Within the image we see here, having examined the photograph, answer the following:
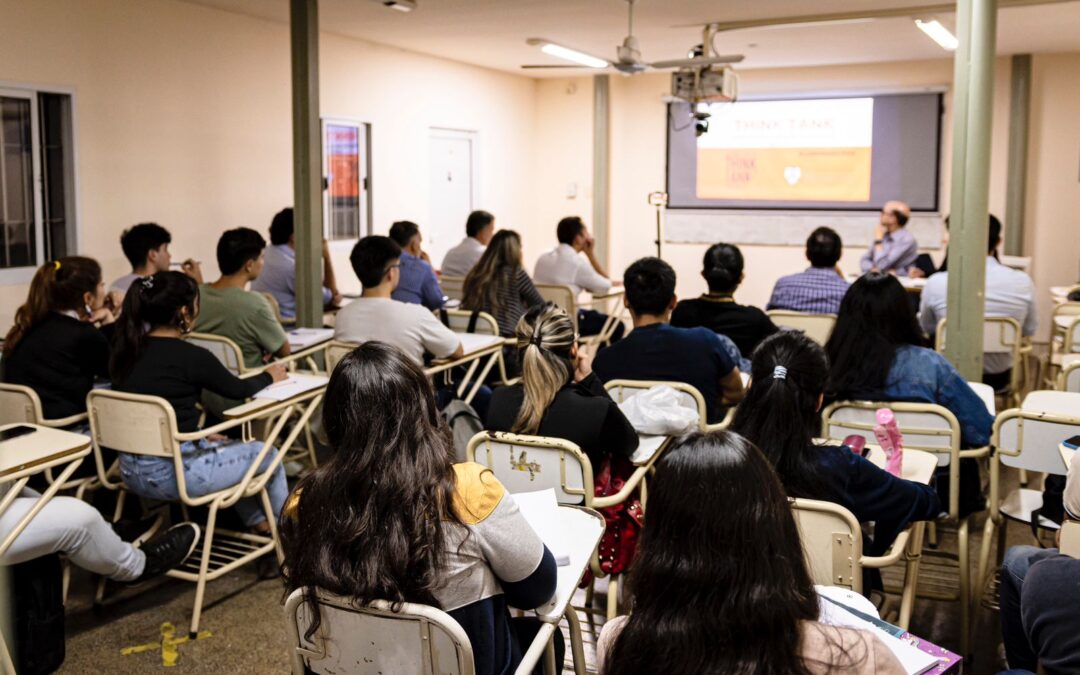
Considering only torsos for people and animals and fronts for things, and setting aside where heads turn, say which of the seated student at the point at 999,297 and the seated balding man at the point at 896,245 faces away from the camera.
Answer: the seated student at the point at 999,297

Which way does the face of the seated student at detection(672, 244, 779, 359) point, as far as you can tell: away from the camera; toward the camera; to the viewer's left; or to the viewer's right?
away from the camera

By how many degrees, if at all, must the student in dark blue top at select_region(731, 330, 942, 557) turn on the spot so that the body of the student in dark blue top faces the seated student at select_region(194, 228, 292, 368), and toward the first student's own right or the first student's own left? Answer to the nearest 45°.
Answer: approximately 45° to the first student's own left

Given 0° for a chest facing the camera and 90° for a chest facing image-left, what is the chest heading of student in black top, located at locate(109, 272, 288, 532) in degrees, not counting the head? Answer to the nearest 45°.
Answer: approximately 225°

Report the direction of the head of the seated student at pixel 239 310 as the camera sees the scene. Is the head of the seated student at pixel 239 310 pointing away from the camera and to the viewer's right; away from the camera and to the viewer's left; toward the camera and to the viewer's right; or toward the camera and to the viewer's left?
away from the camera and to the viewer's right

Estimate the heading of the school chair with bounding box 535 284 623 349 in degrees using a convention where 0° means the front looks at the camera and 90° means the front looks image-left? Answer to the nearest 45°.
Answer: approximately 225°

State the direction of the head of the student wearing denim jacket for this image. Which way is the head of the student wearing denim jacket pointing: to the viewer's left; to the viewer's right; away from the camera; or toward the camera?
away from the camera

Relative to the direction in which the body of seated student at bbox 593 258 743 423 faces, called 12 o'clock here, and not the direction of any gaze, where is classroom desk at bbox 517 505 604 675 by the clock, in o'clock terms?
The classroom desk is roughly at 6 o'clock from the seated student.

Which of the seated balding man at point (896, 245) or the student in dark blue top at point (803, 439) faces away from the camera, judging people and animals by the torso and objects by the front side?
the student in dark blue top

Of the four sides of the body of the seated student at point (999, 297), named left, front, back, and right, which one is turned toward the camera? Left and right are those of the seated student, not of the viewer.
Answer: back

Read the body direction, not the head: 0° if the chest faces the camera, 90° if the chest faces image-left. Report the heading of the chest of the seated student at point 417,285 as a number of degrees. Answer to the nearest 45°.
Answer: approximately 225°

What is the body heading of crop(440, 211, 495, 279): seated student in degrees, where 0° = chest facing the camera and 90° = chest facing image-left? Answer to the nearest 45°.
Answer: approximately 225°
